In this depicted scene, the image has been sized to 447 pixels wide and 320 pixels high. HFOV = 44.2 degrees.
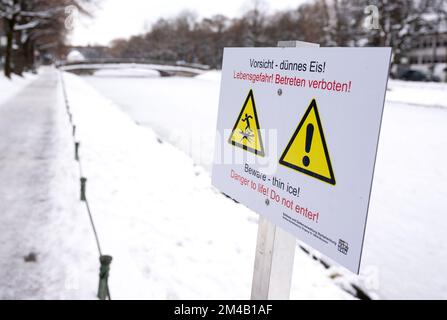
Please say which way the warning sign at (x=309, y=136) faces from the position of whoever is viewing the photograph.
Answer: facing the viewer and to the left of the viewer
